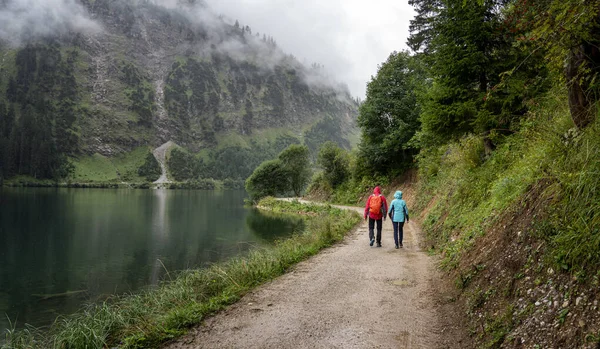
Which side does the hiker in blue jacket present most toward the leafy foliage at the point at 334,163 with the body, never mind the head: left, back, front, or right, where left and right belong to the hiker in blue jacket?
front

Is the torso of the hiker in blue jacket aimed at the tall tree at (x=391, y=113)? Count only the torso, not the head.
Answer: yes

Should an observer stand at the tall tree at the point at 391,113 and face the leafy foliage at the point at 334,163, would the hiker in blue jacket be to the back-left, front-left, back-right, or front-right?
back-left

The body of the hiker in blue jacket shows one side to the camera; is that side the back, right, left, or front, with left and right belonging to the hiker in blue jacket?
back

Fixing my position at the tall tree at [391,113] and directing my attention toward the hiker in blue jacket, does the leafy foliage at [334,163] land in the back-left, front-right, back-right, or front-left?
back-right
